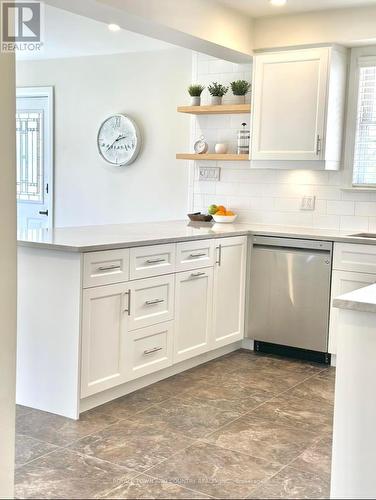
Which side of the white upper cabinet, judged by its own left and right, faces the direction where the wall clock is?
right

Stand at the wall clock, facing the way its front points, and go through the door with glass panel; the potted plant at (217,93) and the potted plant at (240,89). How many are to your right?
1

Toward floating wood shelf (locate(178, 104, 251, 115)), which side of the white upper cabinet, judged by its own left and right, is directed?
right

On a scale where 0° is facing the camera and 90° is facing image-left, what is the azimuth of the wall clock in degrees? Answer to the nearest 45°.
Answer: approximately 45°

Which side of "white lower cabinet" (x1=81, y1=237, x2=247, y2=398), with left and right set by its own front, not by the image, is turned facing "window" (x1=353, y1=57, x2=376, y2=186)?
left

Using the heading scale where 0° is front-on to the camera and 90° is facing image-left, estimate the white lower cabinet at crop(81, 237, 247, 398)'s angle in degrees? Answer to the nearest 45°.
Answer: approximately 315°

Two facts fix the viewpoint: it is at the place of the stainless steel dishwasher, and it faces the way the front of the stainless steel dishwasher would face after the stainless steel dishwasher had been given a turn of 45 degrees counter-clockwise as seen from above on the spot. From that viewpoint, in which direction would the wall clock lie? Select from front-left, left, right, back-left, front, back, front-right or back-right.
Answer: back-right

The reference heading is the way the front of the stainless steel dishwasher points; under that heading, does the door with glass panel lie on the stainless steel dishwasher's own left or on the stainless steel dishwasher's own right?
on the stainless steel dishwasher's own right
